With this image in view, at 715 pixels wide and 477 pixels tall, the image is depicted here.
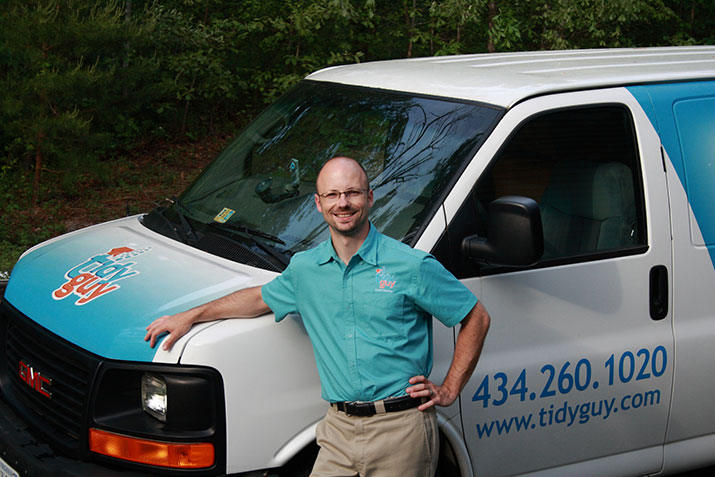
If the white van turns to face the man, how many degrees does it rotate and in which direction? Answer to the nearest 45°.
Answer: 0° — it already faces them

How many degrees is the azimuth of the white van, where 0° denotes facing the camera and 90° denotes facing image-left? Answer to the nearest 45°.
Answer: approximately 45°
